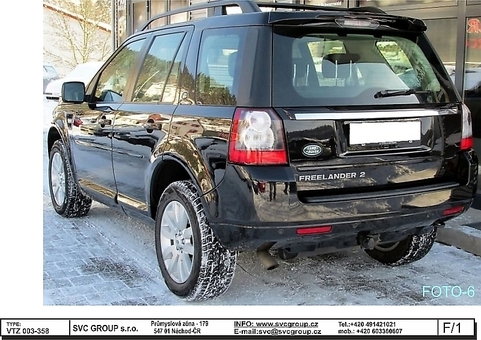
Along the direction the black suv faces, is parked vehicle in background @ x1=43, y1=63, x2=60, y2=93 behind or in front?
in front

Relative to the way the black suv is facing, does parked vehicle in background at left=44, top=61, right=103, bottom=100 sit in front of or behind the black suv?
in front

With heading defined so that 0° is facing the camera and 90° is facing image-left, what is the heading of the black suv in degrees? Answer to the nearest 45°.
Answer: approximately 135°

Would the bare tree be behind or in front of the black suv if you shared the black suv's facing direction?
in front
